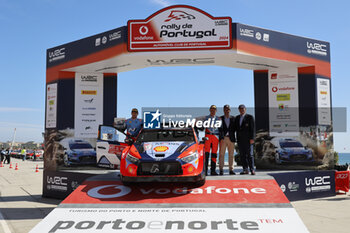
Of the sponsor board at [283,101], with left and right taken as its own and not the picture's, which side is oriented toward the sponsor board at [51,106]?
right

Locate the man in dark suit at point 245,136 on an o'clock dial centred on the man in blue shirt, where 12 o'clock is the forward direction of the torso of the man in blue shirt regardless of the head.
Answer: The man in dark suit is roughly at 10 o'clock from the man in blue shirt.

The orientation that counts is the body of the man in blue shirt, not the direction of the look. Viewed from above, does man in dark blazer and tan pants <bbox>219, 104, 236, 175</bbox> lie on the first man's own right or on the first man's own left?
on the first man's own left

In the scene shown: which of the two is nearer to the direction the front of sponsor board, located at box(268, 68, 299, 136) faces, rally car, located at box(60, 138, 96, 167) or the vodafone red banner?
the vodafone red banner
